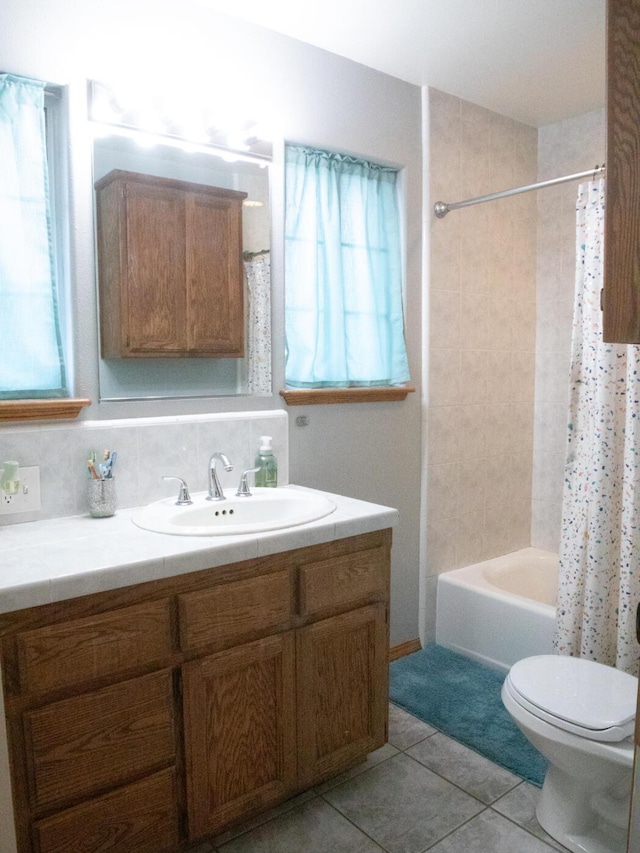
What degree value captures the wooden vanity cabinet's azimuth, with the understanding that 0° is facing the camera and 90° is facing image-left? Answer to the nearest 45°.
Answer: approximately 315°

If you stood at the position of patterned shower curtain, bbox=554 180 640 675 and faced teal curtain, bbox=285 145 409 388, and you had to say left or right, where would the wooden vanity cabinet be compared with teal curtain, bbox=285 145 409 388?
left

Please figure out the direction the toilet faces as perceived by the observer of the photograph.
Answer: facing away from the viewer and to the left of the viewer

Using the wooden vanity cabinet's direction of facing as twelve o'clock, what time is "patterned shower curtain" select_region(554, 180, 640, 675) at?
The patterned shower curtain is roughly at 10 o'clock from the wooden vanity cabinet.
